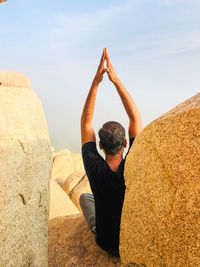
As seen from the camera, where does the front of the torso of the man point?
away from the camera

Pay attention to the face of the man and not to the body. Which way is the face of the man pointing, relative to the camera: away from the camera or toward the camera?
away from the camera

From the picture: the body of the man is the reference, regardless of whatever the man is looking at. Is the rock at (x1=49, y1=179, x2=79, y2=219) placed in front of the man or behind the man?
in front

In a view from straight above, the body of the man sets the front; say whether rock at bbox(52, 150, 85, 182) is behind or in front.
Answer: in front

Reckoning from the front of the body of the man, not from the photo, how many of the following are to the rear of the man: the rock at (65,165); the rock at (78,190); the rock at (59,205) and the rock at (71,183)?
0
